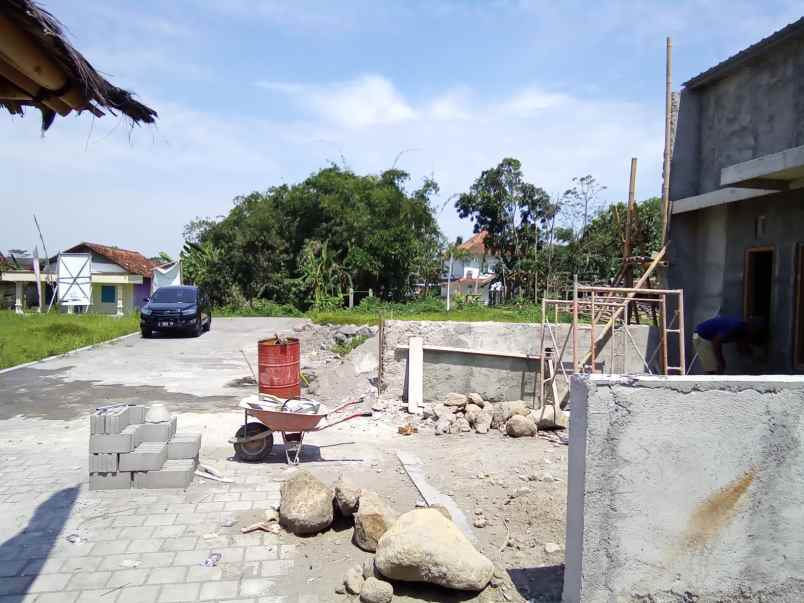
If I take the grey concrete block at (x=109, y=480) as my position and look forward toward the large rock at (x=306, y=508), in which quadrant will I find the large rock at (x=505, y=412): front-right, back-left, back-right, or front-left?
front-left

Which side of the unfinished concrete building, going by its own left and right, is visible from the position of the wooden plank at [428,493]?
front

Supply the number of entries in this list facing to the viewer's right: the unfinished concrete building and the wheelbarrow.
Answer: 0

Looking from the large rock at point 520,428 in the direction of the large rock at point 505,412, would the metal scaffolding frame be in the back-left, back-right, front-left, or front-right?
front-right

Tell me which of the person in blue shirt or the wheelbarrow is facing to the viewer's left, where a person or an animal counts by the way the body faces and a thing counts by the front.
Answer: the wheelbarrow

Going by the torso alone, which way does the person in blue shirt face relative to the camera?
to the viewer's right

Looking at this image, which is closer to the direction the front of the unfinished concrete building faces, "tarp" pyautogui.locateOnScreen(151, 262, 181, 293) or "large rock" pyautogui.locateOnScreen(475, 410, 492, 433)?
the large rock

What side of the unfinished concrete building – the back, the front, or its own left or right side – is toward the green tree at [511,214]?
right

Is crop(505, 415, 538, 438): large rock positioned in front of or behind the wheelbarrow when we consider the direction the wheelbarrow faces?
behind

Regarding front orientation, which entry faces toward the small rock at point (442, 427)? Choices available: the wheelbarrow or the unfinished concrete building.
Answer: the unfinished concrete building

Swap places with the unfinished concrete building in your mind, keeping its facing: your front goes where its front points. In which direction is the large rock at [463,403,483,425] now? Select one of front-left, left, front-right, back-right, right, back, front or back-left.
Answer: front

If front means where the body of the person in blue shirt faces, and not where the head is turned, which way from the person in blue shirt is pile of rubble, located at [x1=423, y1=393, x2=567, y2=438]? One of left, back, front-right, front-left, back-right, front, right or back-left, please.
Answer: back-right

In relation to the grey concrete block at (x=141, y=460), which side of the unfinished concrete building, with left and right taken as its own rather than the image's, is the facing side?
front

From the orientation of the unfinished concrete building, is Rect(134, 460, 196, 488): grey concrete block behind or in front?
in front

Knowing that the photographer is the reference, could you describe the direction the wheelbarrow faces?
facing to the left of the viewer
